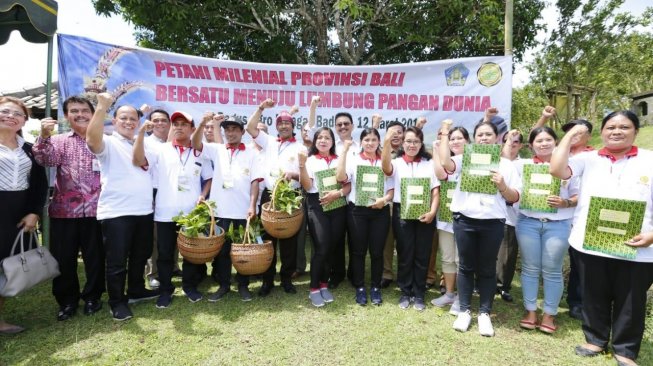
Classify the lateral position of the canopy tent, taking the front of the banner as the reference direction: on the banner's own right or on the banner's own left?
on the banner's own right

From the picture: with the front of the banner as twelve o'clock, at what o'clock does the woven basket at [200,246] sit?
The woven basket is roughly at 1 o'clock from the banner.

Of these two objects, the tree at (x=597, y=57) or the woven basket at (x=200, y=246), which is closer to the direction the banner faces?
the woven basket

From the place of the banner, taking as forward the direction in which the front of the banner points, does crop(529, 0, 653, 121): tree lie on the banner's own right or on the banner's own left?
on the banner's own left

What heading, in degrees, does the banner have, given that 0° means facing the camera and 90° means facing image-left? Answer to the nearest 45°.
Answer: approximately 0°

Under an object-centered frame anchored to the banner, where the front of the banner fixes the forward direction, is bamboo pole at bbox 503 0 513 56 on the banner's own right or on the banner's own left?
on the banner's own left

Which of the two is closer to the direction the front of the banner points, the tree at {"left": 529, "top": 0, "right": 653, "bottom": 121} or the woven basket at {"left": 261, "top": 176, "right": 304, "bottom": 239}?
the woven basket

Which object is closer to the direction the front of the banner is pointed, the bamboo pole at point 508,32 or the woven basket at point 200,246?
the woven basket
